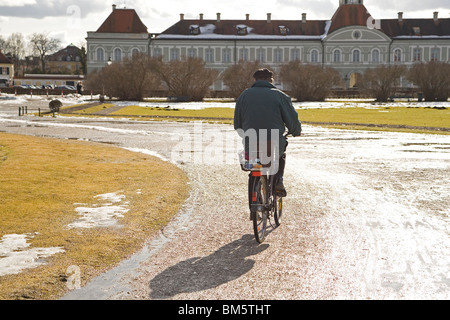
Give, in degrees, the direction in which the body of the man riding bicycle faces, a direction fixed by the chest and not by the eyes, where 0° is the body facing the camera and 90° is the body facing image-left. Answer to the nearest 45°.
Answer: approximately 180°
